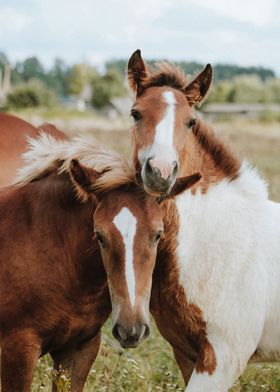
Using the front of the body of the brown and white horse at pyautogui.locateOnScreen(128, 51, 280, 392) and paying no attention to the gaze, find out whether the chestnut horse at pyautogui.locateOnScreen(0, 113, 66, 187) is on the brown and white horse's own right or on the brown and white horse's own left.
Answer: on the brown and white horse's own right

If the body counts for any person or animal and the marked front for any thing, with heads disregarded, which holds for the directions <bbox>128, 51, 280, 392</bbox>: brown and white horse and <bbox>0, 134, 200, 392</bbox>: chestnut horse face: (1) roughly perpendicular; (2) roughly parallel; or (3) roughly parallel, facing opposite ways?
roughly perpendicular

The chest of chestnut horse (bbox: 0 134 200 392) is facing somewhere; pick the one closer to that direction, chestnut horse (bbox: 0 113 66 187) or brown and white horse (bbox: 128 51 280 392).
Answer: the brown and white horse

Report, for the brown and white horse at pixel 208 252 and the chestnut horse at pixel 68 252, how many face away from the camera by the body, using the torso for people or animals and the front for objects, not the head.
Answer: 0

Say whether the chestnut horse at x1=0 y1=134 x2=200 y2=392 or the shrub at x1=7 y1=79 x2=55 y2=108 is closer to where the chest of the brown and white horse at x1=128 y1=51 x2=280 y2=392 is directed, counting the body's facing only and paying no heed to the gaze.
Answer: the chestnut horse

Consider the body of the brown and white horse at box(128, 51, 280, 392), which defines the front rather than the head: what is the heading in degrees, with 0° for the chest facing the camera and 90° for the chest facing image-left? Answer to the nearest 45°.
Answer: approximately 45°

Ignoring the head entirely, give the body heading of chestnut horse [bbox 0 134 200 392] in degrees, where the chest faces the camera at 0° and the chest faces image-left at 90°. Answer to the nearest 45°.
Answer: approximately 315°

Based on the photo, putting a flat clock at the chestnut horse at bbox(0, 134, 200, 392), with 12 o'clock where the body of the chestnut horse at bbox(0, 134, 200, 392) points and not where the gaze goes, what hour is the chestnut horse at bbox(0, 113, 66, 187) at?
the chestnut horse at bbox(0, 113, 66, 187) is roughly at 7 o'clock from the chestnut horse at bbox(0, 134, 200, 392).

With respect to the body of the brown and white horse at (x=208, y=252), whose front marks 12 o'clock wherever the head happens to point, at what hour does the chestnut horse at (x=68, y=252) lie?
The chestnut horse is roughly at 1 o'clock from the brown and white horse.
